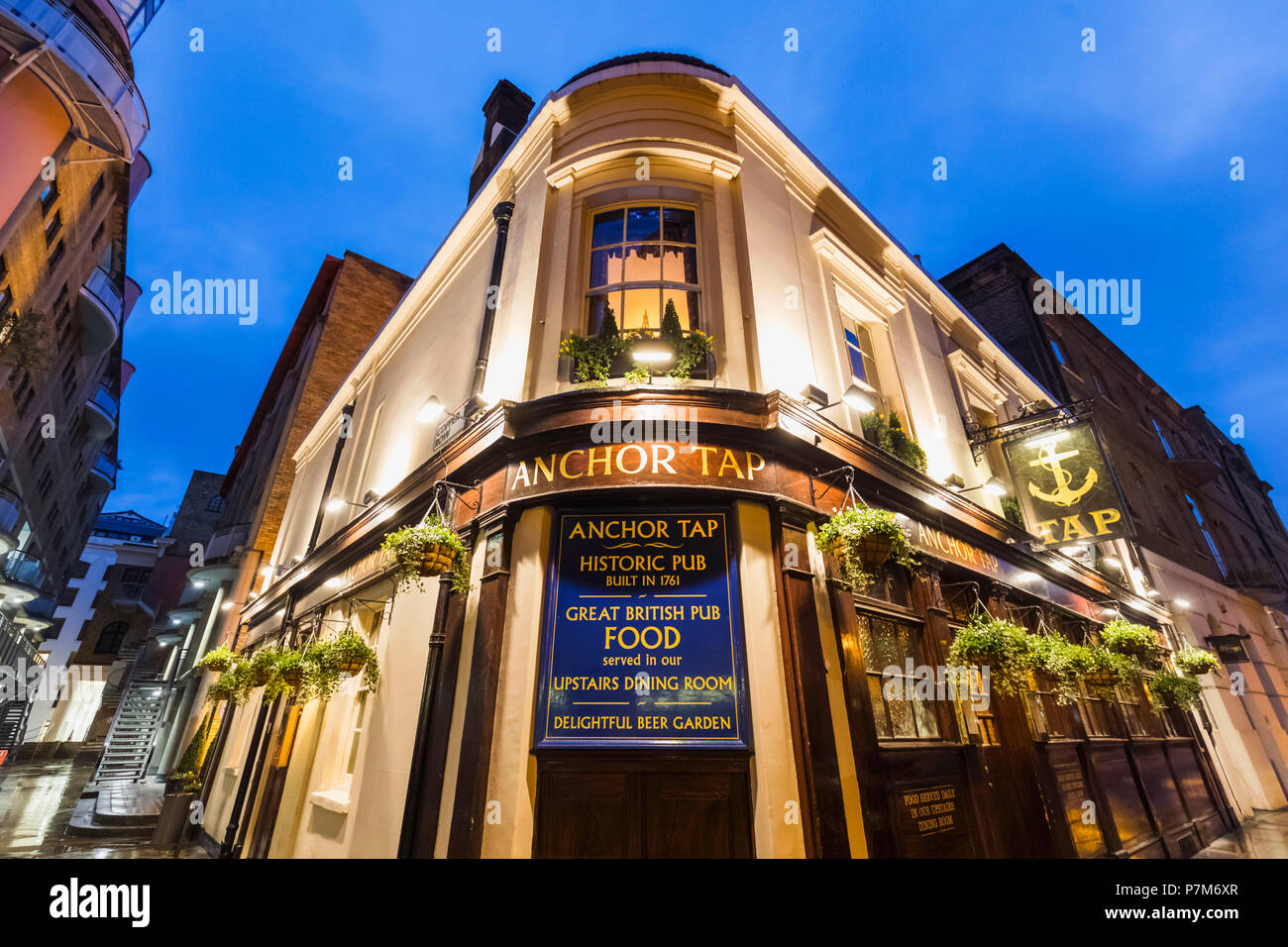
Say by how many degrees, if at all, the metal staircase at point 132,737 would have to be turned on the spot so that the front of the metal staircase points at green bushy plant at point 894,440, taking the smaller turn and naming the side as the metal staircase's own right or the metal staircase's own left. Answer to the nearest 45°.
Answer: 0° — it already faces it

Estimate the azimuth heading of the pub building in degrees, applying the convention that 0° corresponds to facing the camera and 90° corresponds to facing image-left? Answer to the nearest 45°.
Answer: approximately 0°

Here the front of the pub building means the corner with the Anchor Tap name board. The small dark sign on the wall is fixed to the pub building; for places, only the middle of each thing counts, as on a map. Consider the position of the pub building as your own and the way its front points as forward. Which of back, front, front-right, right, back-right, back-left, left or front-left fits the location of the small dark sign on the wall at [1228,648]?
back-left

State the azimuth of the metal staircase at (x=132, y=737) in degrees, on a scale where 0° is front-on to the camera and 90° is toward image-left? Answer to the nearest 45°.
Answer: approximately 0°

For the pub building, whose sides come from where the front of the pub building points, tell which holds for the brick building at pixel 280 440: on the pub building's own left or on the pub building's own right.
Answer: on the pub building's own right

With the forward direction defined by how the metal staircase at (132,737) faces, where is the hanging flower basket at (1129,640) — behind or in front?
in front

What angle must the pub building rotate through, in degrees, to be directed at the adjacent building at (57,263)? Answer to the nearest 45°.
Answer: approximately 90° to its right

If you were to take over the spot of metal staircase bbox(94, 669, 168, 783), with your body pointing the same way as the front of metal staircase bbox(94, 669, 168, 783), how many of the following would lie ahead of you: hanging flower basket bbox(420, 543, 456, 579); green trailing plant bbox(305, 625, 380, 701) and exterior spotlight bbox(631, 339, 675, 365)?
3
